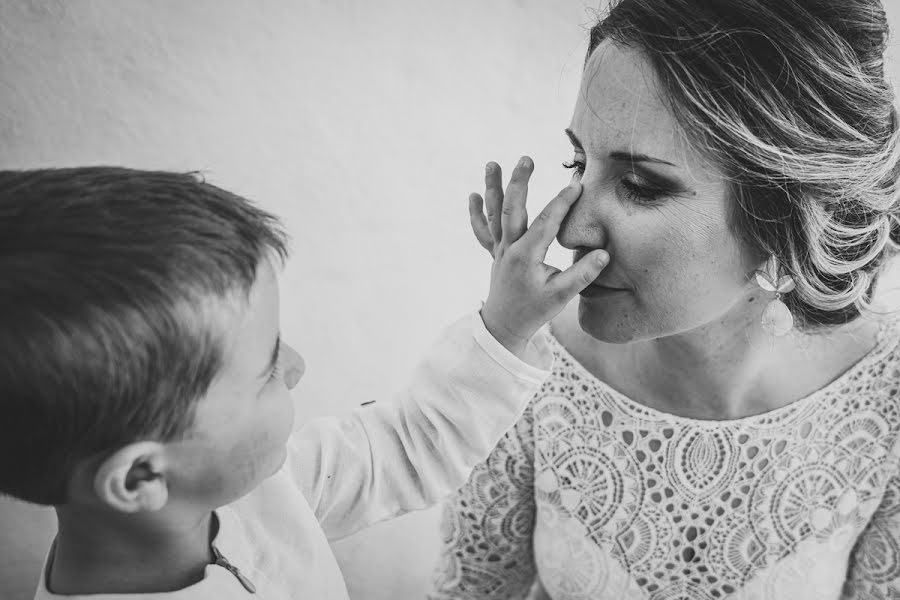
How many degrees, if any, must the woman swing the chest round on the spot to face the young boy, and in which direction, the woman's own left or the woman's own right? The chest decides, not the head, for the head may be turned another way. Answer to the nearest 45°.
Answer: approximately 45° to the woman's own right

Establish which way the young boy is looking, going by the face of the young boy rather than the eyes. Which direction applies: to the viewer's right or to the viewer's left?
to the viewer's right

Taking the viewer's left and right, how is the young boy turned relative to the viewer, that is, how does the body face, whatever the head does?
facing to the right of the viewer

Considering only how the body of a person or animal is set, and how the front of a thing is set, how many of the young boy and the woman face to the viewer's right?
1

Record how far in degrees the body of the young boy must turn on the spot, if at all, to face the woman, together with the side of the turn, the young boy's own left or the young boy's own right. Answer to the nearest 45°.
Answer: approximately 45° to the young boy's own left

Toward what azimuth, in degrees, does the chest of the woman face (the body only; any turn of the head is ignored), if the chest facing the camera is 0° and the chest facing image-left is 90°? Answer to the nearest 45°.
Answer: approximately 0°
